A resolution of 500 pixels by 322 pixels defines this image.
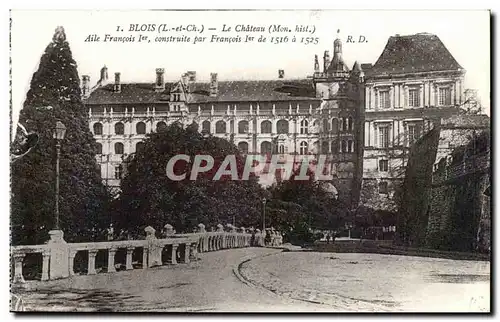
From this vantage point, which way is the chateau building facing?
toward the camera

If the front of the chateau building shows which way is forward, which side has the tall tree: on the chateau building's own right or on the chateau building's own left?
on the chateau building's own right
